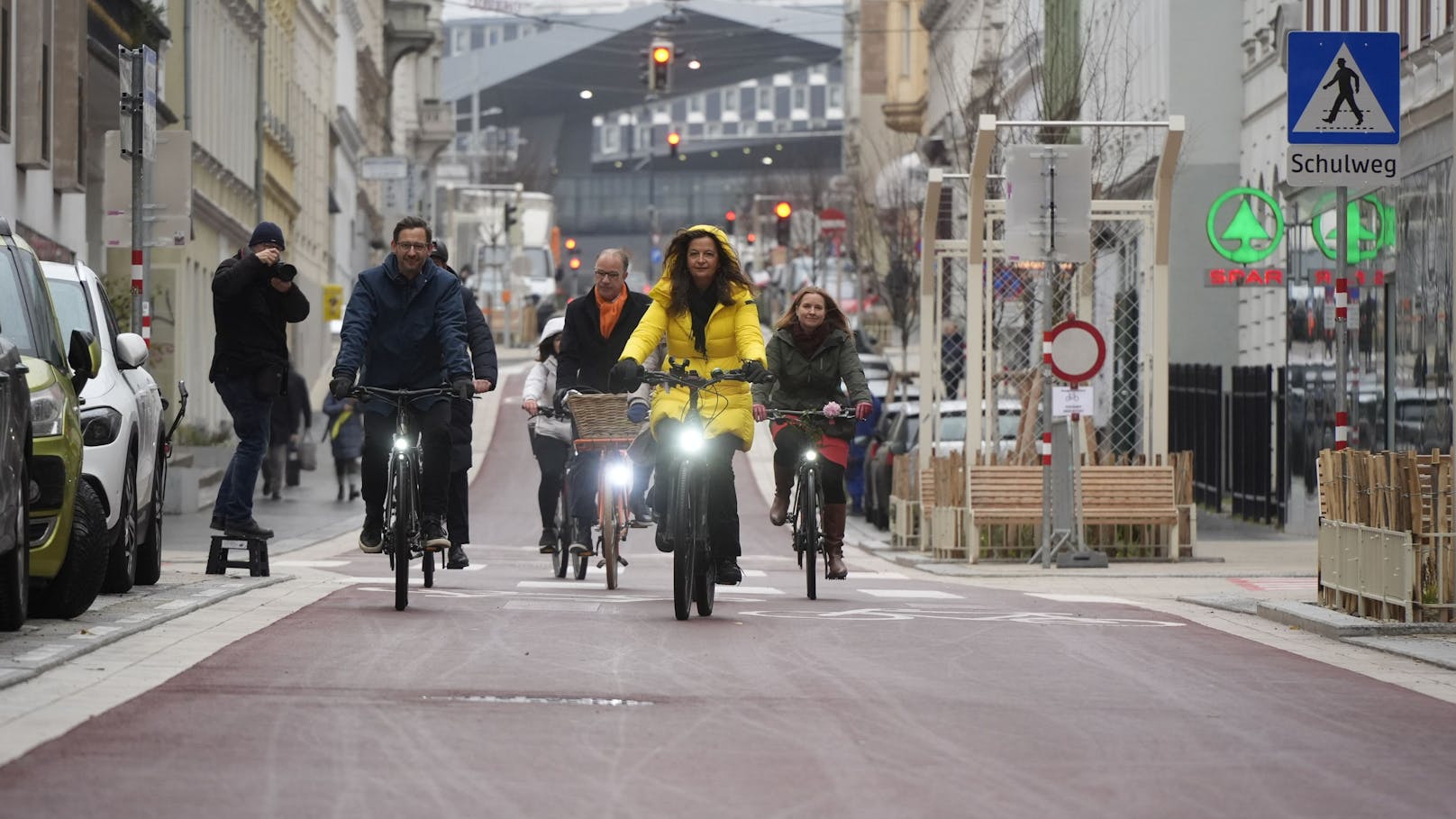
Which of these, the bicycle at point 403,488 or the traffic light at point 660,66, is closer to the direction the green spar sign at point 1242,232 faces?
the bicycle

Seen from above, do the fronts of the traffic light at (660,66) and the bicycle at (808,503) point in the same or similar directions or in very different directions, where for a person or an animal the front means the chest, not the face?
same or similar directions

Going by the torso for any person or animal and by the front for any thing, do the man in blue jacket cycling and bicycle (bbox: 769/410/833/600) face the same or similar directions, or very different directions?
same or similar directions

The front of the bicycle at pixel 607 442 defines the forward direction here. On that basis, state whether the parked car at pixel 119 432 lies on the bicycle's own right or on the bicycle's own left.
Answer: on the bicycle's own right

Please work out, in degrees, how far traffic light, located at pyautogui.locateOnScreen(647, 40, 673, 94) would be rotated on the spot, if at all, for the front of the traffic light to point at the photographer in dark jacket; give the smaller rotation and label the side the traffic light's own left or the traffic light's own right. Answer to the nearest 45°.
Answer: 0° — it already faces them

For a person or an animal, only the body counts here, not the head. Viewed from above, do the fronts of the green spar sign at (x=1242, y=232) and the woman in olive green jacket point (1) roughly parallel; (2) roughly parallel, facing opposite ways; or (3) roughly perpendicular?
roughly parallel

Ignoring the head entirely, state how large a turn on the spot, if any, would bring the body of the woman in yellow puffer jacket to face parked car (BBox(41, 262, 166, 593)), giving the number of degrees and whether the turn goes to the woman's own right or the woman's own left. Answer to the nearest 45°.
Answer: approximately 90° to the woman's own right

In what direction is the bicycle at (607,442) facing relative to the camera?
toward the camera

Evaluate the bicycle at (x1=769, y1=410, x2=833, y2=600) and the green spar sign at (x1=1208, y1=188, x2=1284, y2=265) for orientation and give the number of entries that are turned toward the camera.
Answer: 2

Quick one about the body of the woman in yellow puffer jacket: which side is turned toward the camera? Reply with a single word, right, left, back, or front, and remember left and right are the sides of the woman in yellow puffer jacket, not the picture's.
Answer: front

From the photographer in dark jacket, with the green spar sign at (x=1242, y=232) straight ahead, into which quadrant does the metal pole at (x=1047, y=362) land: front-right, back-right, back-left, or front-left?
front-right

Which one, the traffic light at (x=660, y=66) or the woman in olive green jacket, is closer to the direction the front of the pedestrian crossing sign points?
the woman in olive green jacket

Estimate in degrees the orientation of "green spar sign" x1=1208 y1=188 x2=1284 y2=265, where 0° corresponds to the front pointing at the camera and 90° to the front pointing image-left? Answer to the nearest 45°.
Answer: approximately 0°

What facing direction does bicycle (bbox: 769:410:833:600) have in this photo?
toward the camera

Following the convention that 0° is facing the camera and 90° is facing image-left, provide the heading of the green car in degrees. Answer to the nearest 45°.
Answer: approximately 45°

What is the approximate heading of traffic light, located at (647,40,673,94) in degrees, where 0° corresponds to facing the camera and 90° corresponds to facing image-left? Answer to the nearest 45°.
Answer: approximately 0°

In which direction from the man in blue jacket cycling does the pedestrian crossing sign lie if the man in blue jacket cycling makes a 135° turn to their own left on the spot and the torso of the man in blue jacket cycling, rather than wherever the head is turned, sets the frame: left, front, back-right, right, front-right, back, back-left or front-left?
front-right

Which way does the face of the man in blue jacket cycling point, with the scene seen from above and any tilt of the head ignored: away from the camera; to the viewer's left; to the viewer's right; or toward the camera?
toward the camera
